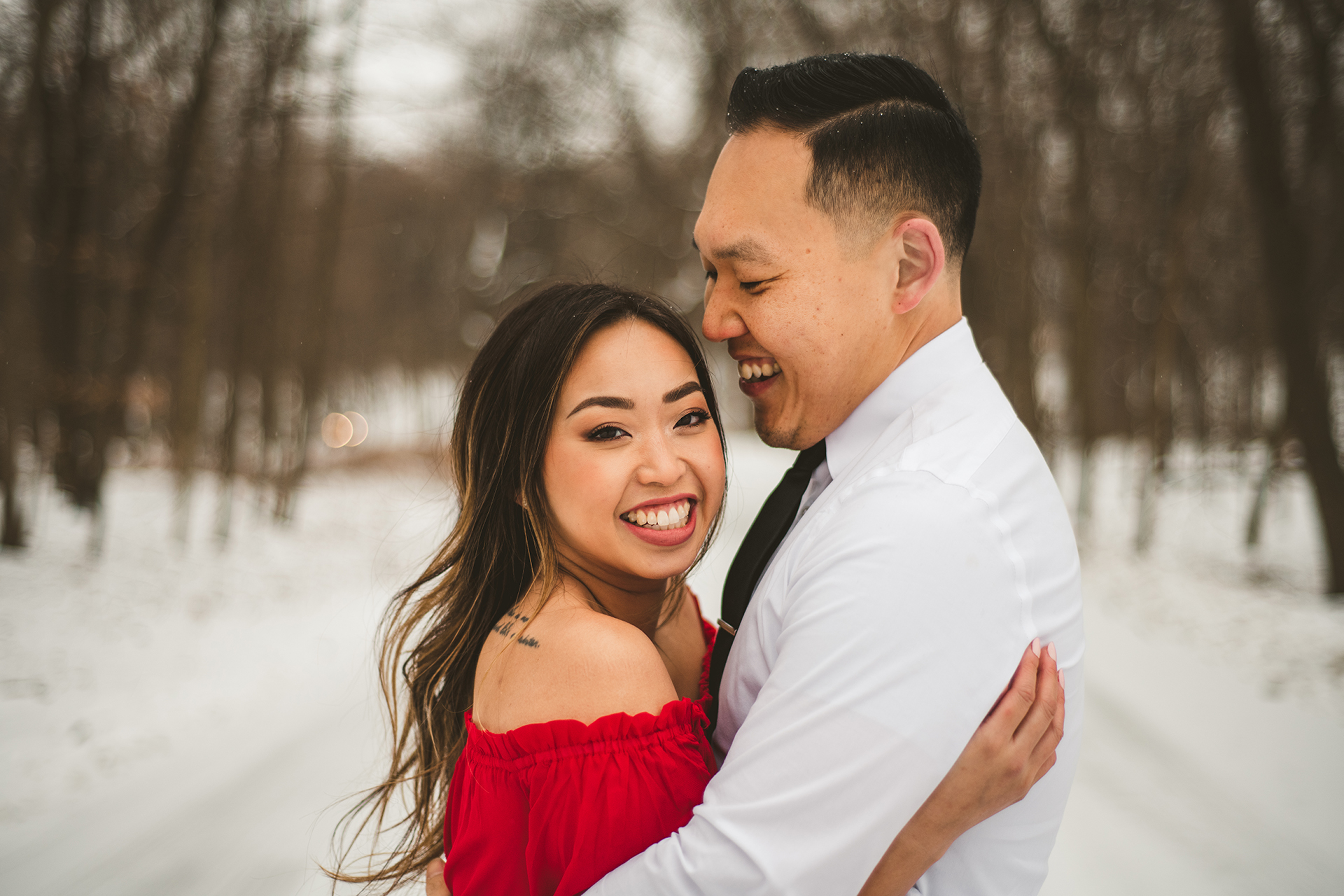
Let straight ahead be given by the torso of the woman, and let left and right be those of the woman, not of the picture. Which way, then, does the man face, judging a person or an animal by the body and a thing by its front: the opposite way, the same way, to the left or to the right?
the opposite way

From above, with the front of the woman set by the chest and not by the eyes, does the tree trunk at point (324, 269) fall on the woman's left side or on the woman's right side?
on the woman's left side

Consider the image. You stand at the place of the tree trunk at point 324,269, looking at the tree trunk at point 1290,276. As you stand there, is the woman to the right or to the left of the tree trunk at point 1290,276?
right

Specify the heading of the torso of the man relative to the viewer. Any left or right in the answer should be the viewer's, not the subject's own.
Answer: facing to the left of the viewer

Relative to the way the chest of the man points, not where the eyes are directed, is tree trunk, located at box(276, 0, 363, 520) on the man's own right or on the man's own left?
on the man's own right

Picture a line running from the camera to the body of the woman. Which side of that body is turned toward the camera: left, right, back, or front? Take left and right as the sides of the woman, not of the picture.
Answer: right
